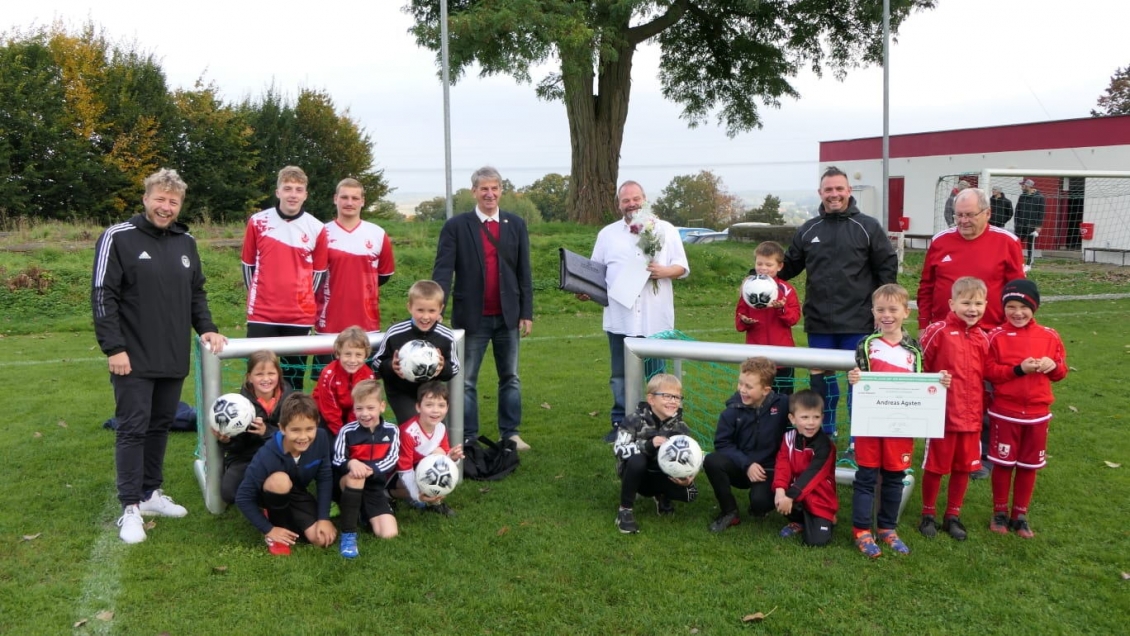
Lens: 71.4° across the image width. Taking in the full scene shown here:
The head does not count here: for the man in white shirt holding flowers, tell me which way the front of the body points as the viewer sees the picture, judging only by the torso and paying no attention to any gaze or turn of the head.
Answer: toward the camera

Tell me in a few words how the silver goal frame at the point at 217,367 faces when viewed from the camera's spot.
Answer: facing the viewer

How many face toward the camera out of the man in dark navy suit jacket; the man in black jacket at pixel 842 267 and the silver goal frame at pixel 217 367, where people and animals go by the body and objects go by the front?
3

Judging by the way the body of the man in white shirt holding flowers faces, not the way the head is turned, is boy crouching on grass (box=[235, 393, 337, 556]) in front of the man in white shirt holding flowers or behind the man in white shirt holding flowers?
in front

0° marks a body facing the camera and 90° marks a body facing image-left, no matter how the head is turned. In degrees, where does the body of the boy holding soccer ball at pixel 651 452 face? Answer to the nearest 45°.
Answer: approximately 315°

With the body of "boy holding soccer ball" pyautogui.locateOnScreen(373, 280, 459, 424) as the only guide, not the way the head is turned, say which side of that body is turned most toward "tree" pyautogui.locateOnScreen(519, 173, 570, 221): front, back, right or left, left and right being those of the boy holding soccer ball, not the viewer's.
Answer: back

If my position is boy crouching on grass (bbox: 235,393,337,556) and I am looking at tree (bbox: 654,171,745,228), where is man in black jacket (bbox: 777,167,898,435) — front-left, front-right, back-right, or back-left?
front-right

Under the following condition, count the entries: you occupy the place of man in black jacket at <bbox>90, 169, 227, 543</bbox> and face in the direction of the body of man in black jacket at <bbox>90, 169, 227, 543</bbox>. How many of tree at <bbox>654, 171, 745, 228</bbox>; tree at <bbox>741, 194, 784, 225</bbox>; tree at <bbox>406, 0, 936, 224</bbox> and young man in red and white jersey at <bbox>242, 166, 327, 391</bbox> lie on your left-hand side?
4

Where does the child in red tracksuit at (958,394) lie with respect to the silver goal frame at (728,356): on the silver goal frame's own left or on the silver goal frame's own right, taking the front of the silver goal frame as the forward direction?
on the silver goal frame's own left

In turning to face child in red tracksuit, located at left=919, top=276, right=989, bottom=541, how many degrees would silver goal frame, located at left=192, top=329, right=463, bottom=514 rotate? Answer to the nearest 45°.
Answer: approximately 45° to its left

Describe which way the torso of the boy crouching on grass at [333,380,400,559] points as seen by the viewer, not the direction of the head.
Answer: toward the camera
